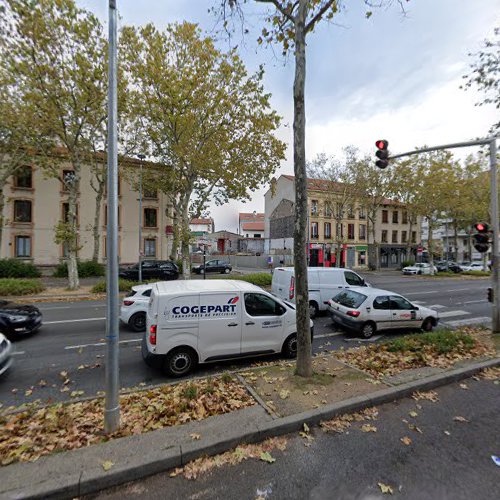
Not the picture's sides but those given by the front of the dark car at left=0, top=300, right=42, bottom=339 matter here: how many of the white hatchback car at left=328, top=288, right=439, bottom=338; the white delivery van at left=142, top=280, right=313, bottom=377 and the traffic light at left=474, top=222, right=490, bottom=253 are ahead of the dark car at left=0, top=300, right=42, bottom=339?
3

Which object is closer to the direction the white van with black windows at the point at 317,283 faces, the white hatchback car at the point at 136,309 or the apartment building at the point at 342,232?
the apartment building

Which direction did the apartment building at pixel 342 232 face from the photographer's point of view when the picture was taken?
facing the viewer and to the right of the viewer

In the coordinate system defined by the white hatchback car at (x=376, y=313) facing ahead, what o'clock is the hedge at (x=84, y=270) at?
The hedge is roughly at 8 o'clock from the white hatchback car.

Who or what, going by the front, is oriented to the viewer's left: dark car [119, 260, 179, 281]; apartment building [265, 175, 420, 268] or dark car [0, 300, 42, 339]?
dark car [119, 260, 179, 281]

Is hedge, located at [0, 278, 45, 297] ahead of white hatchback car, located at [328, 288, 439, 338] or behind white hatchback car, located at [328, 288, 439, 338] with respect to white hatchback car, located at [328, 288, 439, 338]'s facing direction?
behind

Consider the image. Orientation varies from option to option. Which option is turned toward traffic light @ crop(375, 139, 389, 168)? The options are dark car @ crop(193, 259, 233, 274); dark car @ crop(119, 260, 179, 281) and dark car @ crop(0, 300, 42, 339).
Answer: dark car @ crop(0, 300, 42, 339)

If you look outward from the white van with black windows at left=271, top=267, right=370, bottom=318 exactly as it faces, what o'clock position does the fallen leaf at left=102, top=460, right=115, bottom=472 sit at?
The fallen leaf is roughly at 5 o'clock from the white van with black windows.

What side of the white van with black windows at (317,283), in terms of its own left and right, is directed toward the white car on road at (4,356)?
back

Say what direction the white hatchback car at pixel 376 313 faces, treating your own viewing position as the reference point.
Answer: facing away from the viewer and to the right of the viewer

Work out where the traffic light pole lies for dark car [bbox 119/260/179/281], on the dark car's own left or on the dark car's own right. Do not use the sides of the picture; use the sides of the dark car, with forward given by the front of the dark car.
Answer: on the dark car's own left

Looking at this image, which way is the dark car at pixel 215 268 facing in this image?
to the viewer's left

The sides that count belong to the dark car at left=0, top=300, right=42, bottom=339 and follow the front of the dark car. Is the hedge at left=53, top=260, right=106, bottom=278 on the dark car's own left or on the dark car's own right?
on the dark car's own left

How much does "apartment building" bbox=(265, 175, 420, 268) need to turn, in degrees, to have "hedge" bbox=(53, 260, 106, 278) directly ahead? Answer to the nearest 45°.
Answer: approximately 90° to its right

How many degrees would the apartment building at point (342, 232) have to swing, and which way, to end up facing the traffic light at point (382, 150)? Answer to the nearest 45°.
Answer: approximately 45° to its right

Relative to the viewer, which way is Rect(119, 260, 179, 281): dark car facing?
to the viewer's left

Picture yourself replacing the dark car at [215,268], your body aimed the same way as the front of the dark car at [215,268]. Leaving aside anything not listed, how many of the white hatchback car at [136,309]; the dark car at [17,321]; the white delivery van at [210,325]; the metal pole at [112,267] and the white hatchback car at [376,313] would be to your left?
5

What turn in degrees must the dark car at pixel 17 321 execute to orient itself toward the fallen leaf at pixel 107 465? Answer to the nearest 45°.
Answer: approximately 45° to its right
